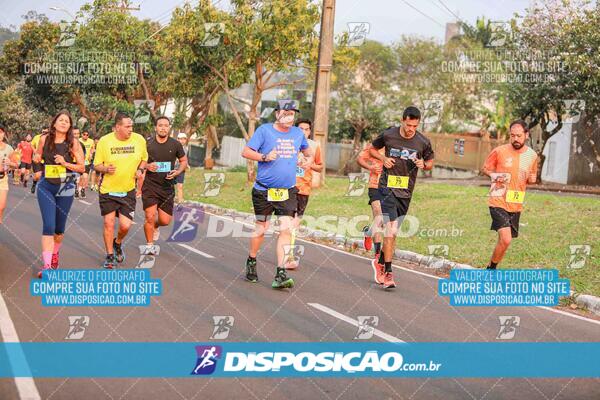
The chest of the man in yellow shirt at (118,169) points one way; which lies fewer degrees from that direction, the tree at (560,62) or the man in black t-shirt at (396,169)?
the man in black t-shirt

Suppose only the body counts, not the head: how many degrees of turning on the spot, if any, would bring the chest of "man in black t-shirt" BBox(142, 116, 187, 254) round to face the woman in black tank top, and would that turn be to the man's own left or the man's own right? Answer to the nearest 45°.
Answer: approximately 45° to the man's own right

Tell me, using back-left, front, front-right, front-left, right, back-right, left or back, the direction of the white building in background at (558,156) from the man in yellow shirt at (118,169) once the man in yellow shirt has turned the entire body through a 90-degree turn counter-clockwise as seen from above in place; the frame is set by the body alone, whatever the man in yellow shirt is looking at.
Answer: front-left

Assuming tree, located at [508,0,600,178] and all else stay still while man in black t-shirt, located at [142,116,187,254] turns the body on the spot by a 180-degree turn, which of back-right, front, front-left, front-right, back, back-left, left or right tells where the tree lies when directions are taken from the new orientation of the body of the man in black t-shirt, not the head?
front-right

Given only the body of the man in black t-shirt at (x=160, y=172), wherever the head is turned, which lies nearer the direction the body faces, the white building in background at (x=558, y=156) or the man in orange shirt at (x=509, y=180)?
the man in orange shirt

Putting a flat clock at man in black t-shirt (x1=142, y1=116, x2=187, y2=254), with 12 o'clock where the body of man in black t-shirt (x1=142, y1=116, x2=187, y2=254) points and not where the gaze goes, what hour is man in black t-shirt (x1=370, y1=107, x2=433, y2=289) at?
man in black t-shirt (x1=370, y1=107, x2=433, y2=289) is roughly at 10 o'clock from man in black t-shirt (x1=142, y1=116, x2=187, y2=254).

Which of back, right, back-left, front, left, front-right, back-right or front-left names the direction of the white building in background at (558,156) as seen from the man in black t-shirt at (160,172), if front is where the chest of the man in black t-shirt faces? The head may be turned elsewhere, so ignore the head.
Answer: back-left

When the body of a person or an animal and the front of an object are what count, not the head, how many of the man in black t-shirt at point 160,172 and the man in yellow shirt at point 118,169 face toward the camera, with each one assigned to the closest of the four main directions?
2

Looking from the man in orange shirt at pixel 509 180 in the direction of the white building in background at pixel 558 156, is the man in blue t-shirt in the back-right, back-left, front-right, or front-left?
back-left

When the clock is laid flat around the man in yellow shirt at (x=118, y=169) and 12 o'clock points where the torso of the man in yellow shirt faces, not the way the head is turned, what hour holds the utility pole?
The utility pole is roughly at 7 o'clock from the man in yellow shirt.

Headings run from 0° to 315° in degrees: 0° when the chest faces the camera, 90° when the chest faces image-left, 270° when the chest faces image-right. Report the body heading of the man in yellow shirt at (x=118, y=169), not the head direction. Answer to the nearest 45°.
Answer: approximately 0°
